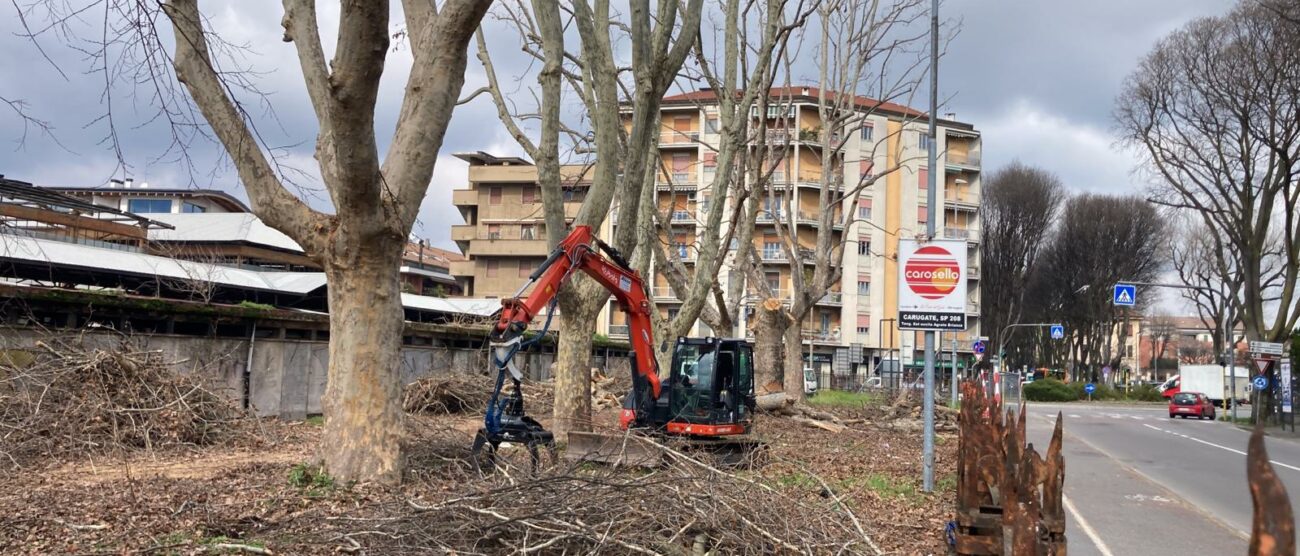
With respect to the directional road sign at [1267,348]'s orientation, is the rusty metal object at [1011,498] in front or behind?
in front

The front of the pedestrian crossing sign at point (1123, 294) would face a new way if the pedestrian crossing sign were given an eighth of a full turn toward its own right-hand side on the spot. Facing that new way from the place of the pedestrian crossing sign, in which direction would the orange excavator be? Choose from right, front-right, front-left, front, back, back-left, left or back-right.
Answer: front-left

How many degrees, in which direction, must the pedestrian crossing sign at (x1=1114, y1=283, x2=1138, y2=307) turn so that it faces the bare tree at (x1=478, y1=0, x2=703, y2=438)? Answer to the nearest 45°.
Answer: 0° — it already faces it

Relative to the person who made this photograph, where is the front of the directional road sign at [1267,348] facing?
facing the viewer

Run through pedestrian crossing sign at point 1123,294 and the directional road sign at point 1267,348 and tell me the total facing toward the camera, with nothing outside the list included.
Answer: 2

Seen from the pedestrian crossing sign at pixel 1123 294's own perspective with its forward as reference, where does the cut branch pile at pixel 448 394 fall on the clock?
The cut branch pile is roughly at 1 o'clock from the pedestrian crossing sign.

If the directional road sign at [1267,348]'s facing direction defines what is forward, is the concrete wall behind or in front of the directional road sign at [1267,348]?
in front

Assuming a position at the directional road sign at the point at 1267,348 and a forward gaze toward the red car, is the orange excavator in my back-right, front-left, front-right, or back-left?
back-left

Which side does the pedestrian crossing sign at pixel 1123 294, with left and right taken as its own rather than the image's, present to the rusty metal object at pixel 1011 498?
front

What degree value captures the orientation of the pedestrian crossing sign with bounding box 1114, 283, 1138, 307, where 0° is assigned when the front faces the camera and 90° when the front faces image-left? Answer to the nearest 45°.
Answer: approximately 0°

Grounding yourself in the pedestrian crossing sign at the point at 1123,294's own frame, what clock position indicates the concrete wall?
The concrete wall is roughly at 1 o'clock from the pedestrian crossing sign.

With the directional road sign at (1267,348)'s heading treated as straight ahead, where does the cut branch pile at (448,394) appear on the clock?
The cut branch pile is roughly at 1 o'clock from the directional road sign.
